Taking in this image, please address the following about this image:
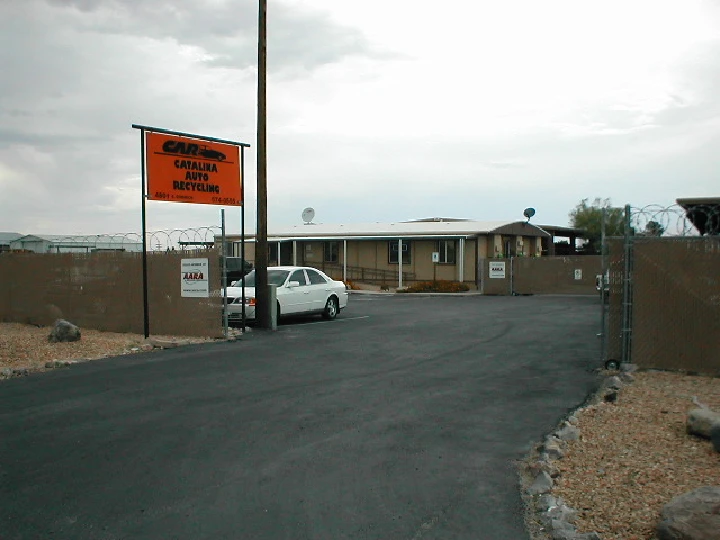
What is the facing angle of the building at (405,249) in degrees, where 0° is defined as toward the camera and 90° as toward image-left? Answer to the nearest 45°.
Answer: approximately 45°

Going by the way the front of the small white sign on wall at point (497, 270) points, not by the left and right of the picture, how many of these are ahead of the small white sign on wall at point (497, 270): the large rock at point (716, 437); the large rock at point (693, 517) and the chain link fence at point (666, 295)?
3

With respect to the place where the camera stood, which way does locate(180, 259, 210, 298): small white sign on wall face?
facing the viewer

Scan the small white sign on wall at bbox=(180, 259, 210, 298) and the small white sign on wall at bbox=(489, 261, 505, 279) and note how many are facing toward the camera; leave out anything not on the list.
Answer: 2

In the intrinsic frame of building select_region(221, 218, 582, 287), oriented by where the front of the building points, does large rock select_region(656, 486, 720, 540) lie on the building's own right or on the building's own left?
on the building's own left

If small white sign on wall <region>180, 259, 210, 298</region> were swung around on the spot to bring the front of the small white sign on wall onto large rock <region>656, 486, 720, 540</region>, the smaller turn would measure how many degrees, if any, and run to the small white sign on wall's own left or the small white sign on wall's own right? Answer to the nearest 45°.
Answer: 0° — it already faces it

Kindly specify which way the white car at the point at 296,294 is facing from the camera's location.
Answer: facing the viewer and to the left of the viewer

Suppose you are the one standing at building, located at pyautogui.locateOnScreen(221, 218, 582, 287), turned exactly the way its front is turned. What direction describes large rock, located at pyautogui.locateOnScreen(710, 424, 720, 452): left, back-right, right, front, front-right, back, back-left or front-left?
front-left

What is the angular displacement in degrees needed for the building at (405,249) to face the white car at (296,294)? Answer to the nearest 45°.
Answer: approximately 45° to its left

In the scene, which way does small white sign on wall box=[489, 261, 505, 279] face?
toward the camera

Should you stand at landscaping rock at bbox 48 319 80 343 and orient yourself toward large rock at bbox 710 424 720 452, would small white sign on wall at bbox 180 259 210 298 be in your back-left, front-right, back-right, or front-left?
front-left

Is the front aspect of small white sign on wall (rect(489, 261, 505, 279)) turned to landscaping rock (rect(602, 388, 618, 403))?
yes

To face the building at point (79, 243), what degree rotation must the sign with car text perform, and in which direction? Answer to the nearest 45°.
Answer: approximately 180°

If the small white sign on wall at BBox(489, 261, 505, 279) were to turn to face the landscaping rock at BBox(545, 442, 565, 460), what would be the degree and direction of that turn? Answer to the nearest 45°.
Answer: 0° — it already faces it

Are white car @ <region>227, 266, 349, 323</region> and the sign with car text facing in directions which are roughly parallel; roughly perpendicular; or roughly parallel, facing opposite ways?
roughly perpendicular

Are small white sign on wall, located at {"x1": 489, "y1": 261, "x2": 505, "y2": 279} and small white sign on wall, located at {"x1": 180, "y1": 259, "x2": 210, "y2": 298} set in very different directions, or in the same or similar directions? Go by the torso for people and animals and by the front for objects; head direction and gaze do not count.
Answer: same or similar directions

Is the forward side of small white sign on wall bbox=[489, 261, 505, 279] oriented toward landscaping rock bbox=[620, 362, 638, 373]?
yes
